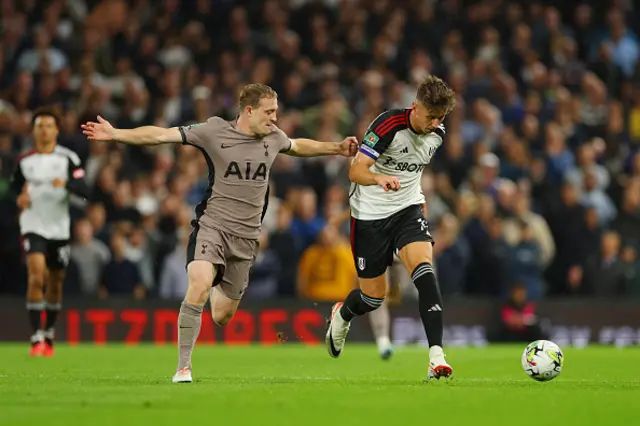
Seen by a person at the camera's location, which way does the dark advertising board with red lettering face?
facing the viewer

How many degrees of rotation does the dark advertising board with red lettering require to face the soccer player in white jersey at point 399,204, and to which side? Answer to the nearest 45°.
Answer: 0° — it already faces them

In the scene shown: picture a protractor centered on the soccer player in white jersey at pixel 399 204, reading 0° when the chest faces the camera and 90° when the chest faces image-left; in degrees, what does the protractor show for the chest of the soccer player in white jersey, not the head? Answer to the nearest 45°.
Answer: approximately 315°

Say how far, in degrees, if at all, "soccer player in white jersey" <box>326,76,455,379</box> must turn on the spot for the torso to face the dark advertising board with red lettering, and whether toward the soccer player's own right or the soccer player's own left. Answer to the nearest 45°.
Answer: approximately 135° to the soccer player's own left

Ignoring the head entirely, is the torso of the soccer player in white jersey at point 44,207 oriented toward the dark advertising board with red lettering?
no

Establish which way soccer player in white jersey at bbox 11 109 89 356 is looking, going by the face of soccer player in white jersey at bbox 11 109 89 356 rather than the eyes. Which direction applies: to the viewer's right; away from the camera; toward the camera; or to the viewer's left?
toward the camera

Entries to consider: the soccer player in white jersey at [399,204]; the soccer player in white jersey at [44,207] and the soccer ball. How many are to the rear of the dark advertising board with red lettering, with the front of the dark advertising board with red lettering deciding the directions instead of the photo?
0

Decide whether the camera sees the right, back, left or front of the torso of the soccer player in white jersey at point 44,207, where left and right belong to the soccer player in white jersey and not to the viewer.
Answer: front

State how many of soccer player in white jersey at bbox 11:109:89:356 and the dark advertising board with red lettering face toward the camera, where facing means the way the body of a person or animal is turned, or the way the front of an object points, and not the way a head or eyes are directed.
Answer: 2

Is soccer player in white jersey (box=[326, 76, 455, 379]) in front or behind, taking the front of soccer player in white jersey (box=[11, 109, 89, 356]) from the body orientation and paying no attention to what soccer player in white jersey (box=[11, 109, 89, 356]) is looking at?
in front

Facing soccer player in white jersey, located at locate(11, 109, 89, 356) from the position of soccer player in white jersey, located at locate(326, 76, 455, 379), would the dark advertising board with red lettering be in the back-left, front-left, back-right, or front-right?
front-right

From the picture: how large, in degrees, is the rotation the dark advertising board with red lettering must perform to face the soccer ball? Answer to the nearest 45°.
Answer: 0° — it already faces it
